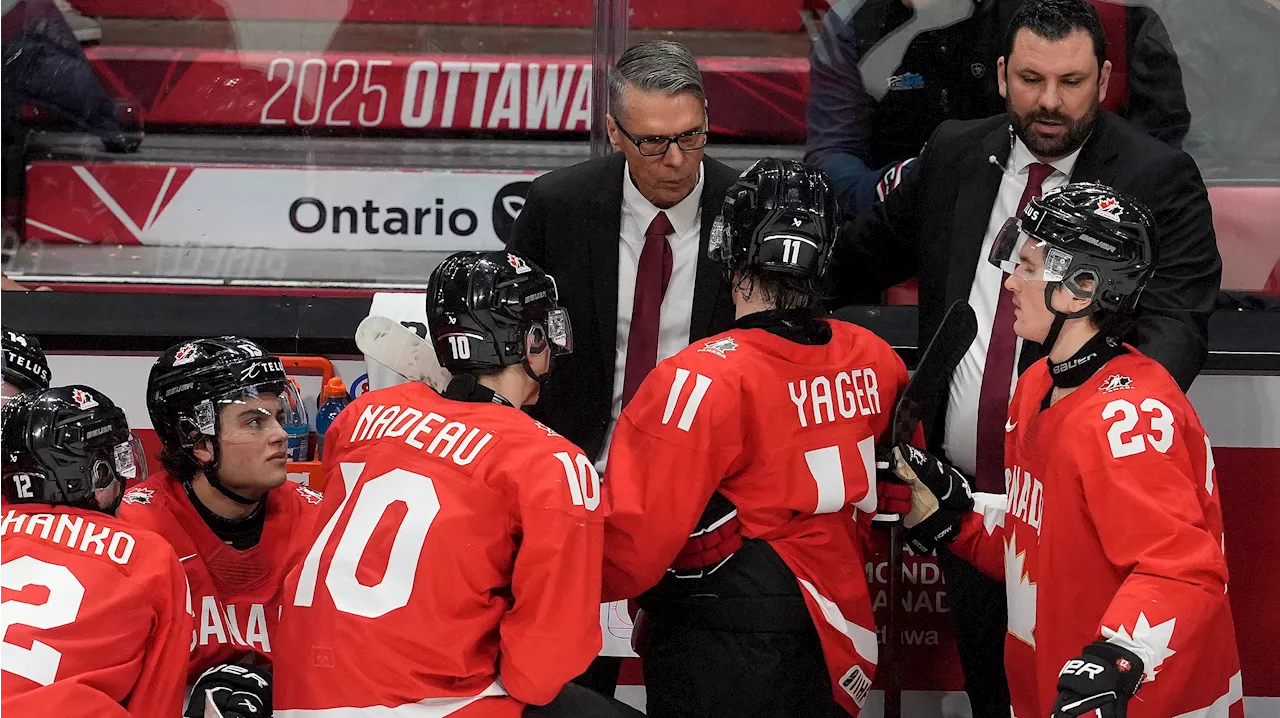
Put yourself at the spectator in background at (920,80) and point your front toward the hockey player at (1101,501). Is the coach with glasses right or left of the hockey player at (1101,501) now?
right

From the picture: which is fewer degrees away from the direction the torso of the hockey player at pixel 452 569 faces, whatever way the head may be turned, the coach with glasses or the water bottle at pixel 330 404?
the coach with glasses

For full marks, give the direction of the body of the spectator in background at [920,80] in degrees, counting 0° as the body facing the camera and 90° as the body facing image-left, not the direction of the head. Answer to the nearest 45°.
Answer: approximately 0°

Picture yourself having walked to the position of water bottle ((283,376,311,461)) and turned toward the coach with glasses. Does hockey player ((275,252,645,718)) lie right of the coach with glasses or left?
right

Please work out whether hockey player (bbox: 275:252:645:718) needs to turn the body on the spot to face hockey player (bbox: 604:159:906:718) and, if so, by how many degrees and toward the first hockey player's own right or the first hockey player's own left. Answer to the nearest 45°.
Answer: approximately 45° to the first hockey player's own right

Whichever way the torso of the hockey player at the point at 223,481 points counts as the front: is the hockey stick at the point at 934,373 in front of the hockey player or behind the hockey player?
in front

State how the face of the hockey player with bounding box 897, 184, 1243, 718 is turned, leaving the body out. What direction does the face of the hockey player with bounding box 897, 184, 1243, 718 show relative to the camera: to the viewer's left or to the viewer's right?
to the viewer's left

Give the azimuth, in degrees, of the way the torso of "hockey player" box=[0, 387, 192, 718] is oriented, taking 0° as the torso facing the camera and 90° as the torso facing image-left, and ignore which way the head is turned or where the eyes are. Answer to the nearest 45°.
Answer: approximately 225°

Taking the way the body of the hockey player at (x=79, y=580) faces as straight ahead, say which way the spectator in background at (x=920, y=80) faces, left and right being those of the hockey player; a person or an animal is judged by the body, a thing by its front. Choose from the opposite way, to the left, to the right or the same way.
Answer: the opposite way

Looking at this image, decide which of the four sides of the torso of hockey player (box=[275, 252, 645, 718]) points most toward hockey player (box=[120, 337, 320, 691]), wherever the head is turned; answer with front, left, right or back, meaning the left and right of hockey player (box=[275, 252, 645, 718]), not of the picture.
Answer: left

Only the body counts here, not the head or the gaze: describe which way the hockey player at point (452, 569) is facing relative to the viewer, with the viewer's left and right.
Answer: facing away from the viewer and to the right of the viewer

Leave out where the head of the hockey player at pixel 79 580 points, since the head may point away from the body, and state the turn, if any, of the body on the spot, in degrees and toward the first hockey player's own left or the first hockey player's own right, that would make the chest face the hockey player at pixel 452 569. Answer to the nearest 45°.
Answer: approximately 90° to the first hockey player's own right

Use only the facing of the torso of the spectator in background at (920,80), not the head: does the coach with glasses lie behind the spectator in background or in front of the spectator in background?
in front

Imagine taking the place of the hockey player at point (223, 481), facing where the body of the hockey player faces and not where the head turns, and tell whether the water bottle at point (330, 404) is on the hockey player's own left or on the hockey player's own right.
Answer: on the hockey player's own left
